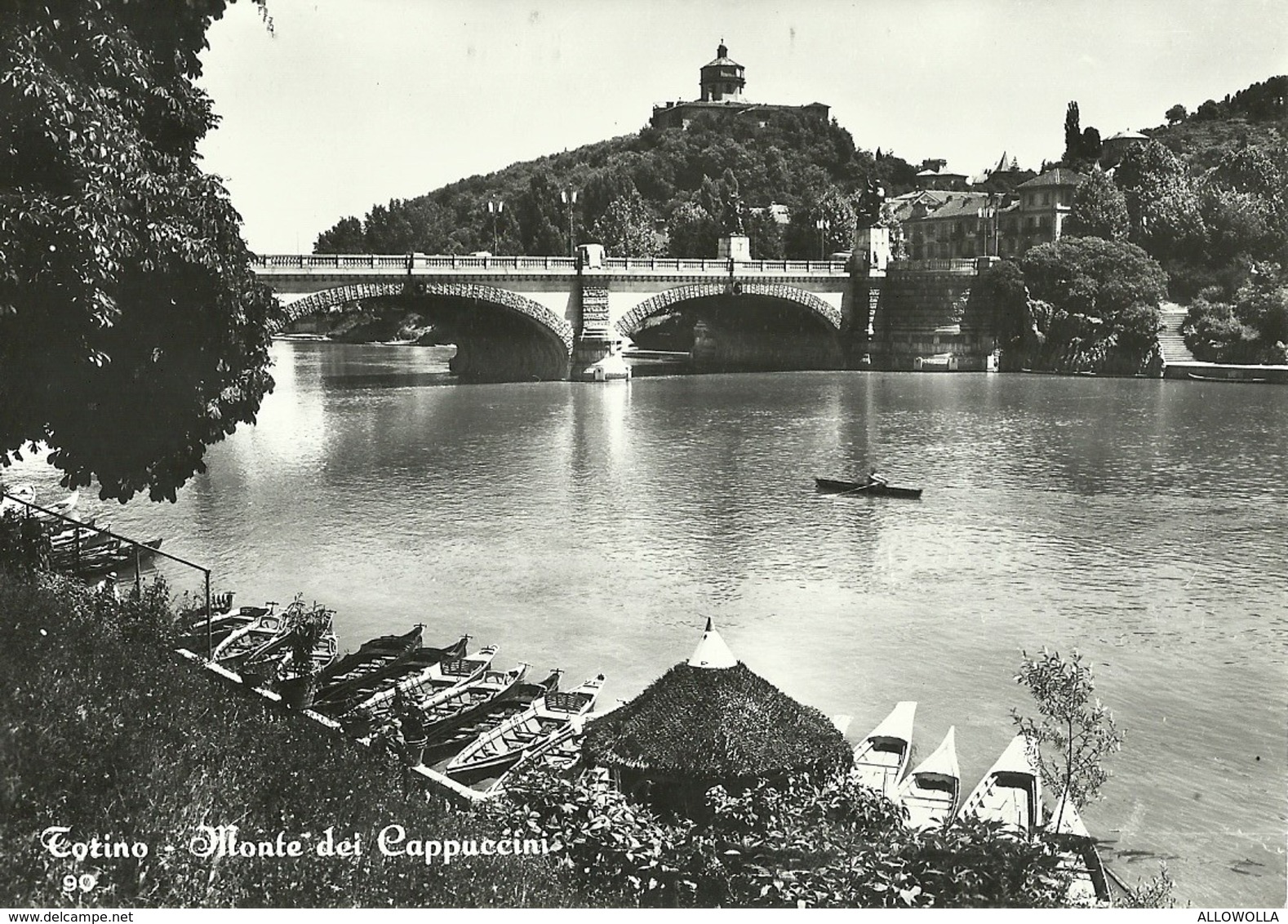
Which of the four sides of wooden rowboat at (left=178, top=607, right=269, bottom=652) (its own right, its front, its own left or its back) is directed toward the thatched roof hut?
right

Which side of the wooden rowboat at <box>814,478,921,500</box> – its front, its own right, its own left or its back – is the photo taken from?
left

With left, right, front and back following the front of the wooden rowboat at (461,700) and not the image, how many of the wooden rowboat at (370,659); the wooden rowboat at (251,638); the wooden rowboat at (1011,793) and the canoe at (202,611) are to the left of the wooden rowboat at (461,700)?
3

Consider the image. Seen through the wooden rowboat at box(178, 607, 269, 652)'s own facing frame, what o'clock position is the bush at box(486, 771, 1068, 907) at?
The bush is roughly at 4 o'clock from the wooden rowboat.

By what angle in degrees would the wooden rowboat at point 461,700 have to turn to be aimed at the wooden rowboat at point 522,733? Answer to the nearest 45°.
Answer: approximately 90° to its right

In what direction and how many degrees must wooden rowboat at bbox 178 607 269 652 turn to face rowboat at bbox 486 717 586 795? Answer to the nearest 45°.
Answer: approximately 90° to its right

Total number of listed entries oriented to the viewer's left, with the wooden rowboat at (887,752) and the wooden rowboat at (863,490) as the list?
1

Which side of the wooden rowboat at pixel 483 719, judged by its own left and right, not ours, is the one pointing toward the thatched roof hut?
right

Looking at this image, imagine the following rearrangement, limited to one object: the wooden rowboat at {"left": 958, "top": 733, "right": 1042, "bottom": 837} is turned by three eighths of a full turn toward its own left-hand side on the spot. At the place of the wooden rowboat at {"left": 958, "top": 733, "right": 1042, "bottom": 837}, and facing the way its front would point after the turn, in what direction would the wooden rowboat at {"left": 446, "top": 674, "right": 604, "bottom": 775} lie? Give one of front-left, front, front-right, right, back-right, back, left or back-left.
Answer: front-right

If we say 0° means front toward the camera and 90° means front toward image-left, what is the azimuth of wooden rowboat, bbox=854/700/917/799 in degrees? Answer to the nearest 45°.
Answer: approximately 225°

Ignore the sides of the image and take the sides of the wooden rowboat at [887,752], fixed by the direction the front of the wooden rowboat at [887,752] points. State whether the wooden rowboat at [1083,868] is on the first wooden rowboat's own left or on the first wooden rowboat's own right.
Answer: on the first wooden rowboat's own right

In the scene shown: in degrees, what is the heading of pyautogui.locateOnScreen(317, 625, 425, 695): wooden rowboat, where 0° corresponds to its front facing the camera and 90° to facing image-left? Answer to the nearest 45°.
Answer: approximately 225°

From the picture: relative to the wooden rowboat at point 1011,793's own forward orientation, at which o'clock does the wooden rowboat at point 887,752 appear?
the wooden rowboat at point 887,752 is roughly at 10 o'clock from the wooden rowboat at point 1011,793.

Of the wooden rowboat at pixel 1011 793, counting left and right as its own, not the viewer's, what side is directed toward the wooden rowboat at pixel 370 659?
left

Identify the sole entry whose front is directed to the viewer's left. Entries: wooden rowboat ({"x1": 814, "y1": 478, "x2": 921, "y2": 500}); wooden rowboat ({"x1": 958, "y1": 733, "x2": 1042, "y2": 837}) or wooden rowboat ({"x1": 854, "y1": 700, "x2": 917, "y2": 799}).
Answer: wooden rowboat ({"x1": 814, "y1": 478, "x2": 921, "y2": 500})

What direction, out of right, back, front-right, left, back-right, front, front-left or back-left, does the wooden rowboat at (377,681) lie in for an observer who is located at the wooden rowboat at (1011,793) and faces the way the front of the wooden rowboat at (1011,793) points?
left

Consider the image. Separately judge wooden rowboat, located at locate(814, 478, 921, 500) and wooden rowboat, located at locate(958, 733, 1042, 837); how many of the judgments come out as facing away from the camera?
1

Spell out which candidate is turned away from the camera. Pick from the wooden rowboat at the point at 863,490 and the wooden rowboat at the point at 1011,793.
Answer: the wooden rowboat at the point at 1011,793
